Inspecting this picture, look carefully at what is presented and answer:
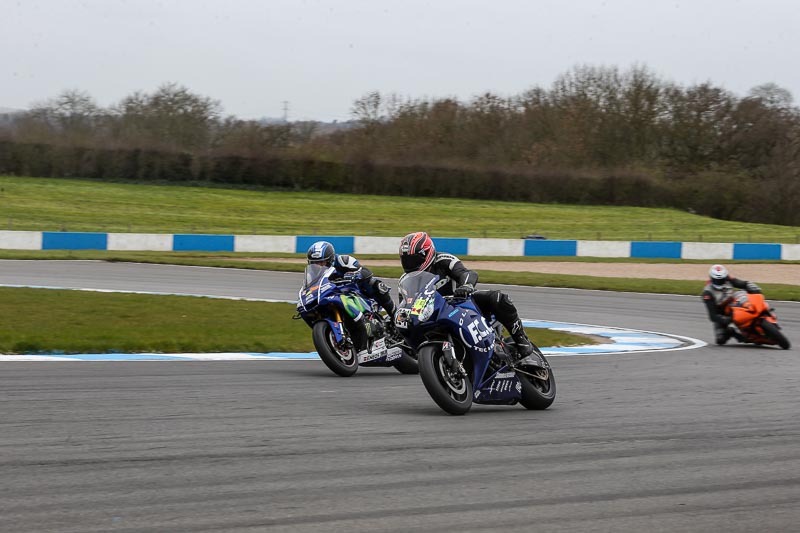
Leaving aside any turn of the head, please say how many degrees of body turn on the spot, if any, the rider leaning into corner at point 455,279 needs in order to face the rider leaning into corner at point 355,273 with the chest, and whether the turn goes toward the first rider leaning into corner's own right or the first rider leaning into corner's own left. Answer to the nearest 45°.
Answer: approximately 135° to the first rider leaning into corner's own right

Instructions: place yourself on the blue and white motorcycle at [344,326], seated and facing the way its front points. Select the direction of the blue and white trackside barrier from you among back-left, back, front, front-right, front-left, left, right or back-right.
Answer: back-right

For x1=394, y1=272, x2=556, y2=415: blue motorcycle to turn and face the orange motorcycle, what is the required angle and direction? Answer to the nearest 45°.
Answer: approximately 180°

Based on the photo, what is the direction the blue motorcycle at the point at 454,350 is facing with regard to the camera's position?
facing the viewer and to the left of the viewer

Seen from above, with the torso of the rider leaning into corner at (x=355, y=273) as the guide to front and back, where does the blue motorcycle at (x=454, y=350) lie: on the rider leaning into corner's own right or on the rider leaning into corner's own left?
on the rider leaning into corner's own left

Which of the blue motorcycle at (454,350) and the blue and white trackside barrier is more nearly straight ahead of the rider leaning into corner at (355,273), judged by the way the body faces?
the blue motorcycle

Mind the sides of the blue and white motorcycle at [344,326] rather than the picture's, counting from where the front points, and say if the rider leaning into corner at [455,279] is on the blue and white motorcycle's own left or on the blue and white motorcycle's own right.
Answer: on the blue and white motorcycle's own left

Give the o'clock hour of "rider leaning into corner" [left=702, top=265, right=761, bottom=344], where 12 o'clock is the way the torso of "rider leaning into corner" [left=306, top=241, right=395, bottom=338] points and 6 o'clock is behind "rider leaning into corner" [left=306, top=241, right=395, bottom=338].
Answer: "rider leaning into corner" [left=702, top=265, right=761, bottom=344] is roughly at 6 o'clock from "rider leaning into corner" [left=306, top=241, right=395, bottom=338].

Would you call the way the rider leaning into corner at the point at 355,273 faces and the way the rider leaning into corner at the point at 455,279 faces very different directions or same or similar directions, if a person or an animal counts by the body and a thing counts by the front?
same or similar directions

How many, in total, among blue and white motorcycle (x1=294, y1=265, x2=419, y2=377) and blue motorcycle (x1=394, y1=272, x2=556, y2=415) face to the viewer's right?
0

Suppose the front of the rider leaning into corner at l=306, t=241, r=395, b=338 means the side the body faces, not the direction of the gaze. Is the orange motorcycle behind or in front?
behind

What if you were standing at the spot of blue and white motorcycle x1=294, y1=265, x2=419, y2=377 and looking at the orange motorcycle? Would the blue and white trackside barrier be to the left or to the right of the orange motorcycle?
left
